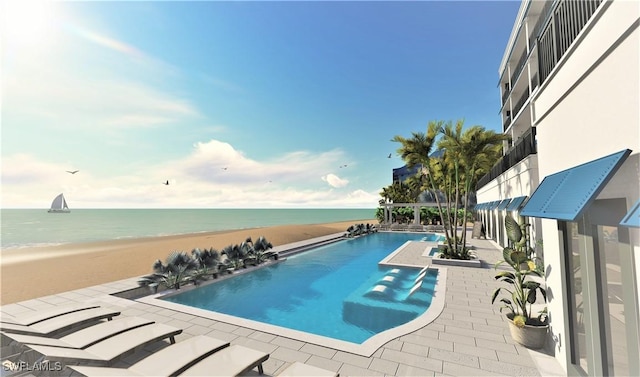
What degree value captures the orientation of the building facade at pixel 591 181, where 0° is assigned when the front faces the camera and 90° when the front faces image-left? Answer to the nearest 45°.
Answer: approximately 90°

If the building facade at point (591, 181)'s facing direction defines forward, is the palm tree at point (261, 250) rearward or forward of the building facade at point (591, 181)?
forward

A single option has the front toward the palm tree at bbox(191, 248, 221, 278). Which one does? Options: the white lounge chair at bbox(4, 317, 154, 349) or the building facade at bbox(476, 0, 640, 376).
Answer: the building facade

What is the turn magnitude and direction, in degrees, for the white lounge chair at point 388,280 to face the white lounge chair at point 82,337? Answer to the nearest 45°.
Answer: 0° — it already faces it

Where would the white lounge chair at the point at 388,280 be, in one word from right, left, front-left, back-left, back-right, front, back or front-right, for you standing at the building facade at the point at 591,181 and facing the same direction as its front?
front-right

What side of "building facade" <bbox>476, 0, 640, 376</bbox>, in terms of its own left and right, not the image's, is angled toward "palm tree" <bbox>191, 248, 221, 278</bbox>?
front

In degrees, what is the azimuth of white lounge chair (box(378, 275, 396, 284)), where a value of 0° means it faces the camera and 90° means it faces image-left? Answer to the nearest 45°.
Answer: approximately 45°
